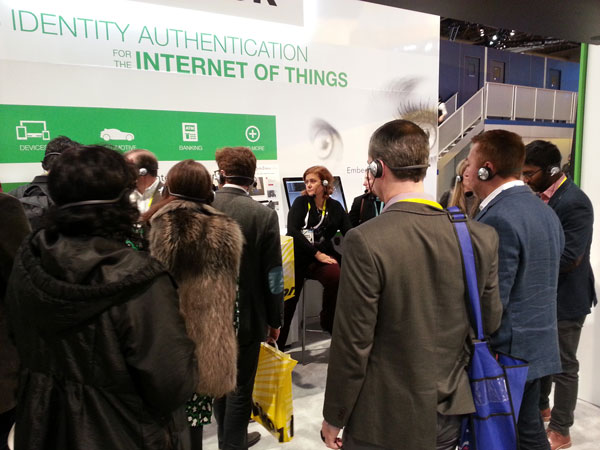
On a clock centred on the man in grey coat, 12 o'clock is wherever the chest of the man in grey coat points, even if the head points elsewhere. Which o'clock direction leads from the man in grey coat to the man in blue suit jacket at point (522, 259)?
The man in blue suit jacket is roughly at 3 o'clock from the man in grey coat.

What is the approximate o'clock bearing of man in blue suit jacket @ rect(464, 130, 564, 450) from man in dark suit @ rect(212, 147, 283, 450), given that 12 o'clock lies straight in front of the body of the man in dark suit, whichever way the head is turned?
The man in blue suit jacket is roughly at 4 o'clock from the man in dark suit.

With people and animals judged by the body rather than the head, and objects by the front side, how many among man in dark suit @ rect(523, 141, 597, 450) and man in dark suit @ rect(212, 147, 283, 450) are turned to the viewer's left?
1

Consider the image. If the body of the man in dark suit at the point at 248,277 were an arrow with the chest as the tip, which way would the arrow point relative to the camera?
away from the camera

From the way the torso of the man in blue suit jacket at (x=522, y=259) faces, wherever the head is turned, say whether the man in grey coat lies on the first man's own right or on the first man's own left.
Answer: on the first man's own left

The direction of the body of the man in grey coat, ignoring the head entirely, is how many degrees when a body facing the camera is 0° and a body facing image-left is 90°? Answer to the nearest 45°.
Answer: approximately 135°

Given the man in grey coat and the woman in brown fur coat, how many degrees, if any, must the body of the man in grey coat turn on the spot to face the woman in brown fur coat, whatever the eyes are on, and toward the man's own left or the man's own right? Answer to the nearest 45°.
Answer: approximately 45° to the man's own left

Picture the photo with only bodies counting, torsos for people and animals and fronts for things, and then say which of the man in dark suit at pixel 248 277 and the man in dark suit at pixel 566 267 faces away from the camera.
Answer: the man in dark suit at pixel 248 277

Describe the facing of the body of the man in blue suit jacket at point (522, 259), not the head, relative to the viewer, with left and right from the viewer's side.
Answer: facing away from the viewer and to the left of the viewer

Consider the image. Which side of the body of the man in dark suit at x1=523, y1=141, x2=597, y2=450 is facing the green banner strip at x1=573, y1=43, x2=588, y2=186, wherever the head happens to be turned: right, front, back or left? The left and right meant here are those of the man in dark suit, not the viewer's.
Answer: right

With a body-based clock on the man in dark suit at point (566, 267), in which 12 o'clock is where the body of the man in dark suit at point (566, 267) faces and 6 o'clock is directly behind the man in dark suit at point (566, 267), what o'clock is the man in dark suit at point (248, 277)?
the man in dark suit at point (248, 277) is roughly at 11 o'clock from the man in dark suit at point (566, 267).

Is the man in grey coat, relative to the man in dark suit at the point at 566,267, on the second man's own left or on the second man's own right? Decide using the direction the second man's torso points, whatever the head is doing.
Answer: on the second man's own left

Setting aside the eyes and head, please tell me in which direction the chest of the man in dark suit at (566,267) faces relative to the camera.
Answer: to the viewer's left

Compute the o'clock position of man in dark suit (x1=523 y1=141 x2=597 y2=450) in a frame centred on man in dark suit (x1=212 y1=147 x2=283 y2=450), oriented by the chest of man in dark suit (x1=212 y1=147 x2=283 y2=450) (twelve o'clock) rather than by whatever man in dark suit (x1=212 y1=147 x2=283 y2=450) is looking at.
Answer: man in dark suit (x1=523 y1=141 x2=597 y2=450) is roughly at 3 o'clock from man in dark suit (x1=212 y1=147 x2=283 y2=450).

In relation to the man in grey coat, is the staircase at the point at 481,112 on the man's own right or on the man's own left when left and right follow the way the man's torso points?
on the man's own right

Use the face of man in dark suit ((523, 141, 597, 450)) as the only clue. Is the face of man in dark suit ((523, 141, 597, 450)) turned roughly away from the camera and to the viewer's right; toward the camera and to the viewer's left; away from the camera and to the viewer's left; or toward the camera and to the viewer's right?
toward the camera and to the viewer's left

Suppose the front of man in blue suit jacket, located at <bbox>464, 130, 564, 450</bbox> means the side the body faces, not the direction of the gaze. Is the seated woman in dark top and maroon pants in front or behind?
in front
